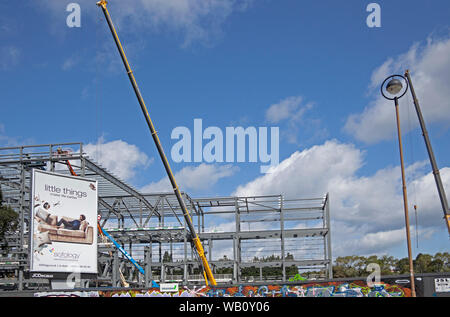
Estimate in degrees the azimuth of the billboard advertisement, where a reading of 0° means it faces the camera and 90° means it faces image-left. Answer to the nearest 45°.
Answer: approximately 315°

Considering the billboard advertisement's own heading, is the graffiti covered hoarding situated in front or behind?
in front
